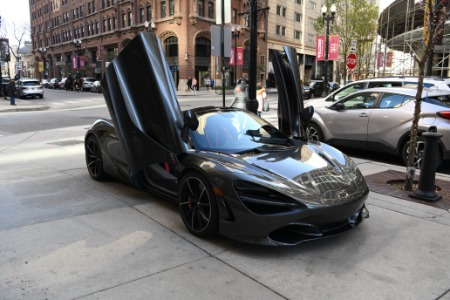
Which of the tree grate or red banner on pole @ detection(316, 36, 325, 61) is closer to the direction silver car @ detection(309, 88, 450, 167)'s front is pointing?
the red banner on pole

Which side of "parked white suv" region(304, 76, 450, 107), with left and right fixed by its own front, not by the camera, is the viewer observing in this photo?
left

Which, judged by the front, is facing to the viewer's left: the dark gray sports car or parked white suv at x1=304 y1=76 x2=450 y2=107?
the parked white suv

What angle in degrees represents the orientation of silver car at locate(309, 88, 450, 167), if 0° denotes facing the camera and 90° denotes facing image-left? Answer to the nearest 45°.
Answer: approximately 135°

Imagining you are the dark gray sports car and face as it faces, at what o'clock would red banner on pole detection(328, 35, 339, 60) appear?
The red banner on pole is roughly at 8 o'clock from the dark gray sports car.

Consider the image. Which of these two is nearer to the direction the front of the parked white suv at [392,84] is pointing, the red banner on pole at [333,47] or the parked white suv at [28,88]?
the parked white suv

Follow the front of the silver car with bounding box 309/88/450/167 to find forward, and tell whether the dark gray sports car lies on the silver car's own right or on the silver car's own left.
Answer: on the silver car's own left

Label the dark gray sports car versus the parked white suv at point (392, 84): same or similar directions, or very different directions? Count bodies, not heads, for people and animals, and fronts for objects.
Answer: very different directions

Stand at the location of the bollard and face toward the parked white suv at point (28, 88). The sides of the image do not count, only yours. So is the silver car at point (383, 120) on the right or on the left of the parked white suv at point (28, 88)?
right

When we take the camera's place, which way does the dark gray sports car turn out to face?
facing the viewer and to the right of the viewer

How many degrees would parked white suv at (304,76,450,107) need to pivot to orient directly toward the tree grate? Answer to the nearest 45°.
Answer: approximately 90° to its left

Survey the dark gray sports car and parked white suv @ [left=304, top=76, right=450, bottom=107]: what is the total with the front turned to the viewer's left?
1

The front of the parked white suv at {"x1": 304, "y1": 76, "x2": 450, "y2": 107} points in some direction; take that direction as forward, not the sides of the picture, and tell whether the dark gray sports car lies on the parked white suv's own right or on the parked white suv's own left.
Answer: on the parked white suv's own left

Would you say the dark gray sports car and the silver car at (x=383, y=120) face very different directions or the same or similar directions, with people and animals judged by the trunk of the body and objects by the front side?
very different directions

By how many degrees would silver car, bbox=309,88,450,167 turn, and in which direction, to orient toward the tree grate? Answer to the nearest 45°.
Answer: approximately 135° to its left

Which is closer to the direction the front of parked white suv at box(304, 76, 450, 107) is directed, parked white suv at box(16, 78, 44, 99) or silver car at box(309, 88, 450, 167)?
the parked white suv
